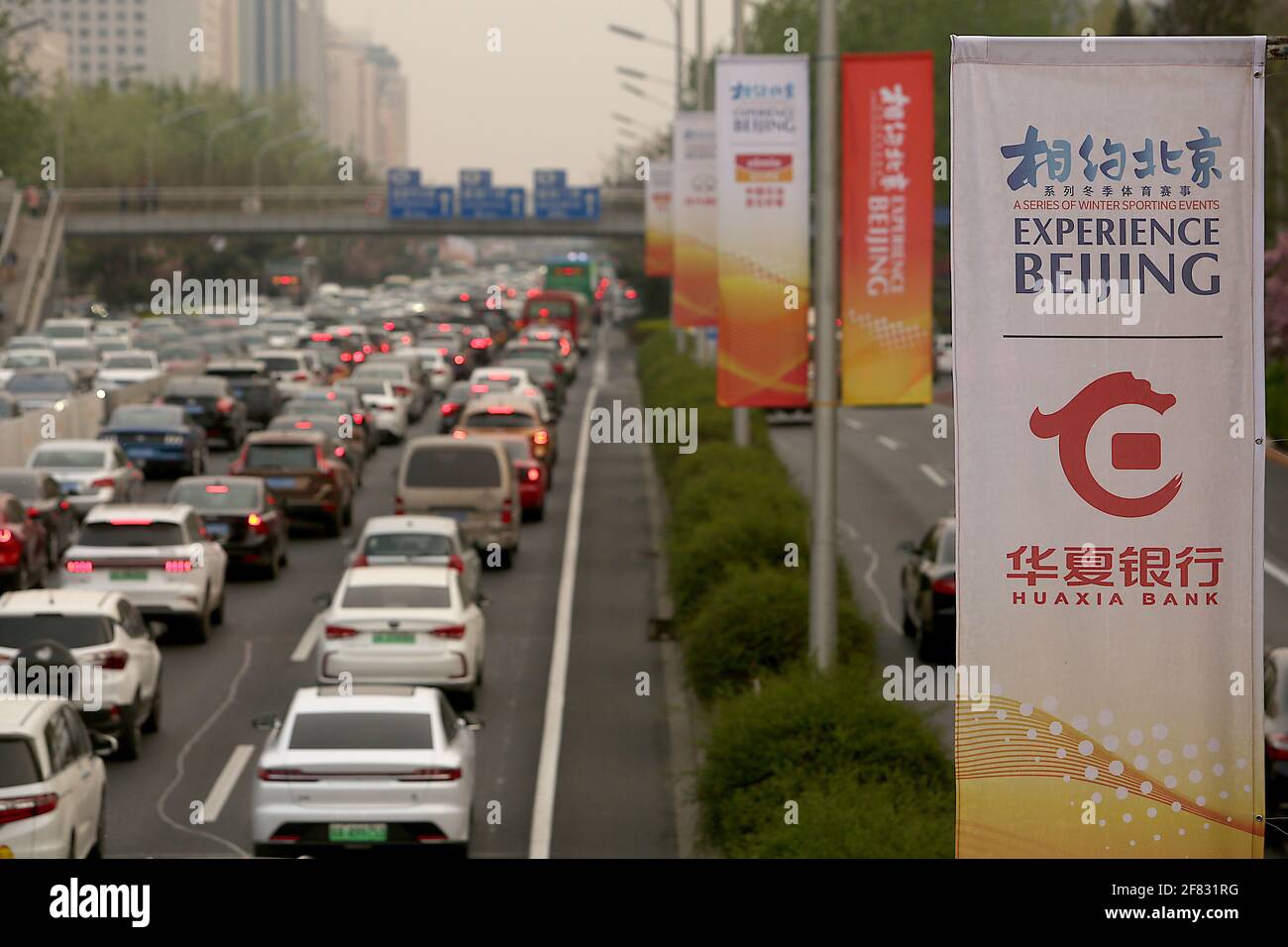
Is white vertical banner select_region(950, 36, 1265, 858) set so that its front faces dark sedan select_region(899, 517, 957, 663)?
no

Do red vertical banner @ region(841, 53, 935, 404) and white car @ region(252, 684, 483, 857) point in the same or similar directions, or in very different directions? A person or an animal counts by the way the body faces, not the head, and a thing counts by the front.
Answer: very different directions

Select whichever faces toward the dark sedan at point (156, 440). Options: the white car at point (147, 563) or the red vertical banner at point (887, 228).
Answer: the white car

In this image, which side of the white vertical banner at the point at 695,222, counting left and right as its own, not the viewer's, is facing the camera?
front

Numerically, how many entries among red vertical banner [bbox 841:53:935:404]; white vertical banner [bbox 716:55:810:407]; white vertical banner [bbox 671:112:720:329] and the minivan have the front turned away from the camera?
1

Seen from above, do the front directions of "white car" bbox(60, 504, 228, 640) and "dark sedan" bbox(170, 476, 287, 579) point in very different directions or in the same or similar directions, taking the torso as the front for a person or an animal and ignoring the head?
same or similar directions

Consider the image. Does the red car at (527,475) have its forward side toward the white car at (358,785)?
no

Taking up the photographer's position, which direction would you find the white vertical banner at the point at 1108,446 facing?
facing the viewer

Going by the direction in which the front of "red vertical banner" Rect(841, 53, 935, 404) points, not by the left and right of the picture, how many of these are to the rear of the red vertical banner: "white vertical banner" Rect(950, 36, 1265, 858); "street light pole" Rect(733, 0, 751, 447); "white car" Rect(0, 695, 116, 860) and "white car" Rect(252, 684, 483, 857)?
1

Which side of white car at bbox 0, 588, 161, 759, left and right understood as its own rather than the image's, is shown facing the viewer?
back

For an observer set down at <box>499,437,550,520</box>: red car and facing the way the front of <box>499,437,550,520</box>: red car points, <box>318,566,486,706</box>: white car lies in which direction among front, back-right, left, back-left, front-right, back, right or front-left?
back

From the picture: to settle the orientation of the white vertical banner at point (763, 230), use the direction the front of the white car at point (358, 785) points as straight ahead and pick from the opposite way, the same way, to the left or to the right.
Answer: the opposite way

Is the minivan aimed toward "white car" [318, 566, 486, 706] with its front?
no

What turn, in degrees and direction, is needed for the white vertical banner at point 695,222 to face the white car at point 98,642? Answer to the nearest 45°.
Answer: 0° — it already faces it

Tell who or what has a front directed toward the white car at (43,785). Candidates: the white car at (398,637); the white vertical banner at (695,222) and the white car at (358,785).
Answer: the white vertical banner

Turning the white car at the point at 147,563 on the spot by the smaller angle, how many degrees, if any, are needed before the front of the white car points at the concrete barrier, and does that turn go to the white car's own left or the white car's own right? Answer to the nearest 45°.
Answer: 0° — it already faces it

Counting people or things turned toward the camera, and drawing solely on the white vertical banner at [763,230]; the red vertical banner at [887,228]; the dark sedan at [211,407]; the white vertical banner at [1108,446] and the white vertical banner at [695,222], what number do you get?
4

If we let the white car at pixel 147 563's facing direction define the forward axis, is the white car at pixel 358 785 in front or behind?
behind

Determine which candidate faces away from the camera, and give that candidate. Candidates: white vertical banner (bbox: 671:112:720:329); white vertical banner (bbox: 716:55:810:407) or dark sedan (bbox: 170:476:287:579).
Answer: the dark sedan

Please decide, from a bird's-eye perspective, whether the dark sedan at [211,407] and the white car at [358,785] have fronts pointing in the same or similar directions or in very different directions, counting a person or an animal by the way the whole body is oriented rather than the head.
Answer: same or similar directions

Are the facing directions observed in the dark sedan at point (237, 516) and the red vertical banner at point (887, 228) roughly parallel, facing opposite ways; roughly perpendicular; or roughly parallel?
roughly parallel, facing opposite ways
